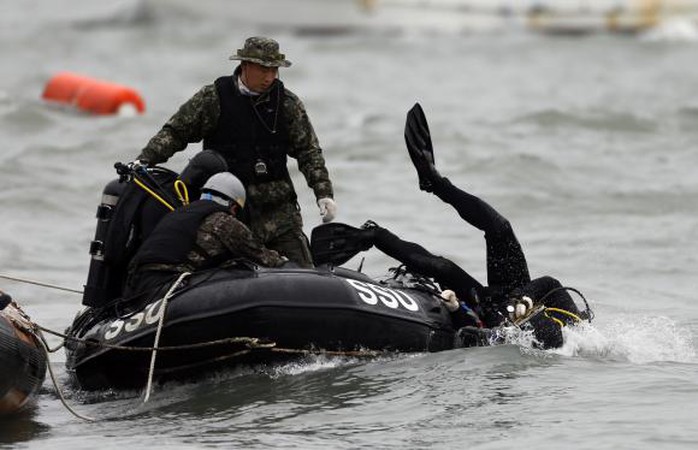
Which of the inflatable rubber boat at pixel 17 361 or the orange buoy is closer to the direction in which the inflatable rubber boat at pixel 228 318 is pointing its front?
the inflatable rubber boat

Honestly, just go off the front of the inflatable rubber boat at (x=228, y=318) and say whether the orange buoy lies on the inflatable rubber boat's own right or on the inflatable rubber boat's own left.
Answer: on the inflatable rubber boat's own right

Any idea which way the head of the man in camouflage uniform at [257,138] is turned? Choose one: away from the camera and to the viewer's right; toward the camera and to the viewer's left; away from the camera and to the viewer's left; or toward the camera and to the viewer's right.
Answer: toward the camera and to the viewer's right

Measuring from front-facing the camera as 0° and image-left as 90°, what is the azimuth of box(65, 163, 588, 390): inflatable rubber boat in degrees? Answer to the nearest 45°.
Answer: approximately 45°

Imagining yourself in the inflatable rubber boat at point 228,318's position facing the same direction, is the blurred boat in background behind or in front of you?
behind
